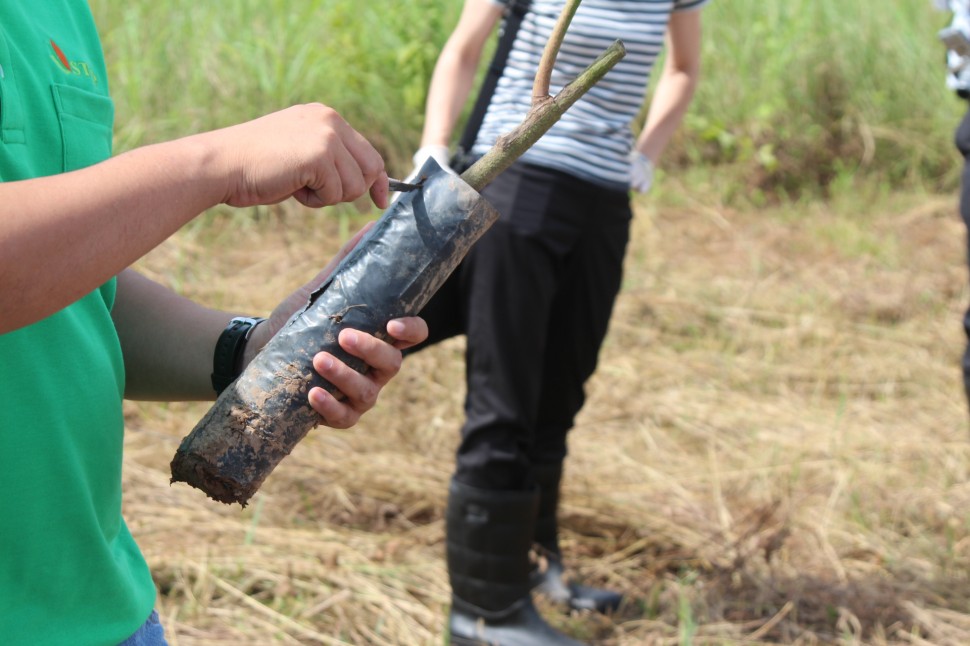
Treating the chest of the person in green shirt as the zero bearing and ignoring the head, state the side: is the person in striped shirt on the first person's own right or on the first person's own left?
on the first person's own left

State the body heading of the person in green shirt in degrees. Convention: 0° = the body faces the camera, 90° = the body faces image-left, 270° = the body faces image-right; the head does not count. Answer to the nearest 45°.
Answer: approximately 315°

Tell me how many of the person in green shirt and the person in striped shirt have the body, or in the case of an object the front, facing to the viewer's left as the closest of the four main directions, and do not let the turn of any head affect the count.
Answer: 0

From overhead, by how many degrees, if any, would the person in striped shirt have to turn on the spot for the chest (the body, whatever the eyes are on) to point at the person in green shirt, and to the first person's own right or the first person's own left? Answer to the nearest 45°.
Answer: approximately 45° to the first person's own right

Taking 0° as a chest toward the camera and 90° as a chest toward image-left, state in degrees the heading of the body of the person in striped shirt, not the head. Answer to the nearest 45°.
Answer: approximately 315°
